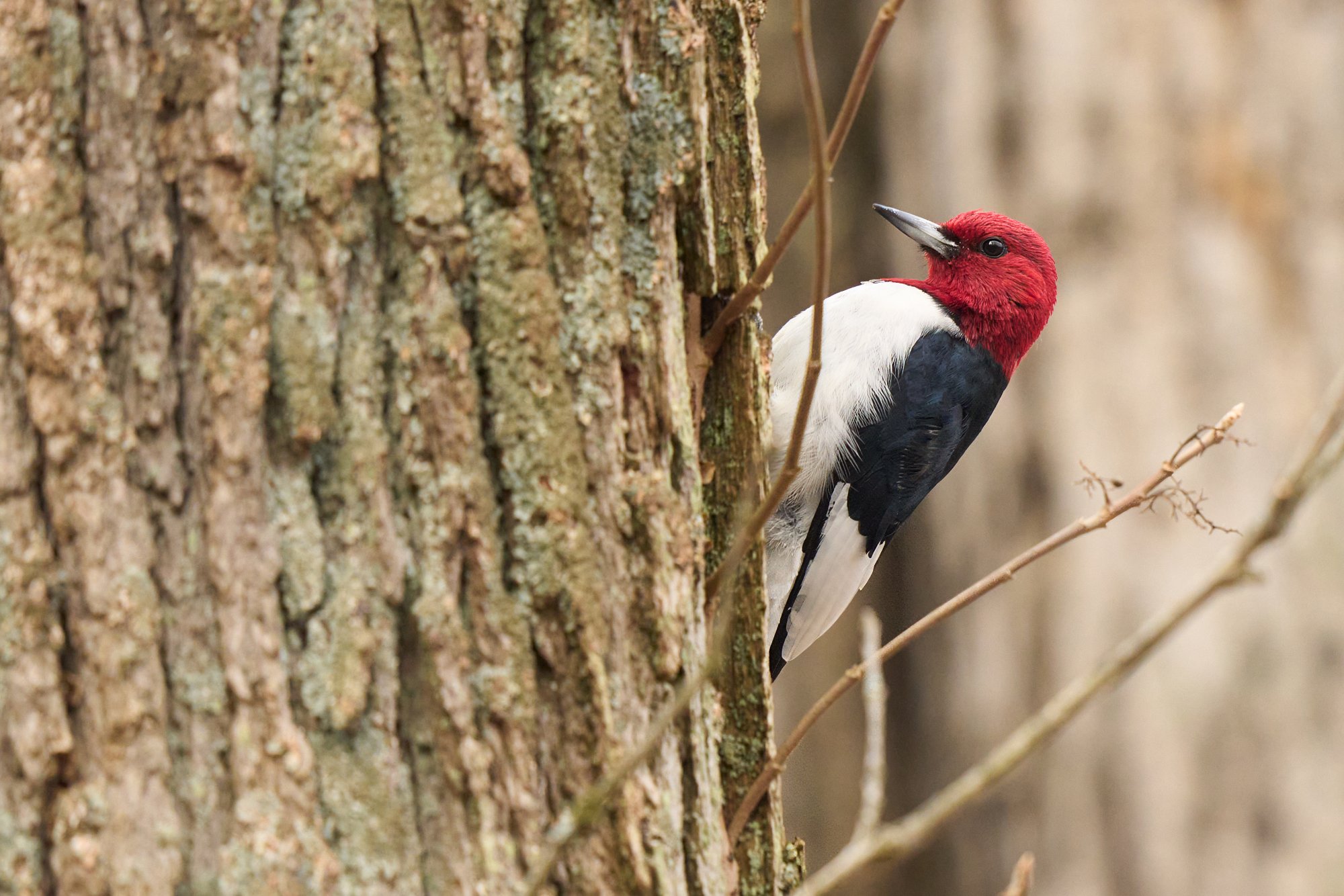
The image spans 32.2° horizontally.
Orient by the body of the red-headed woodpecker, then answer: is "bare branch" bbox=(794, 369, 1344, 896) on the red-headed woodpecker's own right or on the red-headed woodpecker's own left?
on the red-headed woodpecker's own left

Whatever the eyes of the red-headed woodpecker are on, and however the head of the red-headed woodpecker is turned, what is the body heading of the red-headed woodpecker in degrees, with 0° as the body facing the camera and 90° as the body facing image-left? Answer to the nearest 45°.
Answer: approximately 90°

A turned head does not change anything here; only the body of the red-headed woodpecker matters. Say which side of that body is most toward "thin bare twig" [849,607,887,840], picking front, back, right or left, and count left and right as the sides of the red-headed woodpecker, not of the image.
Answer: left
